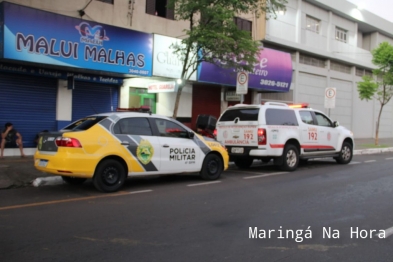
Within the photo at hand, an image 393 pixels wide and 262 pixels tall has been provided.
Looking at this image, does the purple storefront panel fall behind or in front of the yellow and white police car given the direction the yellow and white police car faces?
in front

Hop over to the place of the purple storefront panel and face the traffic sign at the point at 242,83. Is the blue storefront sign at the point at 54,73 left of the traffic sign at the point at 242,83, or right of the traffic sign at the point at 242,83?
right

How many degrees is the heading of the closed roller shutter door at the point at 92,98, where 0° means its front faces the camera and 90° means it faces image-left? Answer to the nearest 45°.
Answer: approximately 315°

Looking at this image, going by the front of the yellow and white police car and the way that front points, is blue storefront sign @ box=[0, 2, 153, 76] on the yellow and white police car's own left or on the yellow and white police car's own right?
on the yellow and white police car's own left

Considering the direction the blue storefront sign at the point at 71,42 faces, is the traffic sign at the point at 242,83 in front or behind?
in front

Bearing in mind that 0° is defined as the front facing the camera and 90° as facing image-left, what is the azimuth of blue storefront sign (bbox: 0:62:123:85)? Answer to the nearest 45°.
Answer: approximately 315°

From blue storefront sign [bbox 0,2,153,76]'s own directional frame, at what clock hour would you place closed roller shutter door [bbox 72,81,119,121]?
The closed roller shutter door is roughly at 8 o'clock from the blue storefront sign.

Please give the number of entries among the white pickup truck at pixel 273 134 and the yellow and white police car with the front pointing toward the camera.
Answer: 0
